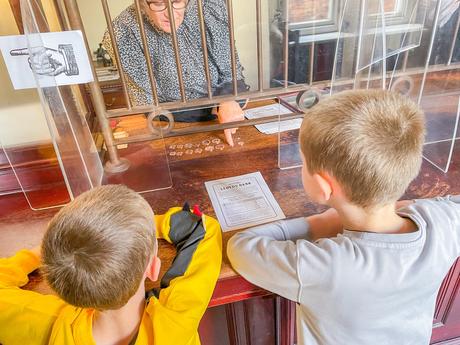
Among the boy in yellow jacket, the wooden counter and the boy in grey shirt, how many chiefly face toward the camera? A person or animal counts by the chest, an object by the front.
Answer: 1

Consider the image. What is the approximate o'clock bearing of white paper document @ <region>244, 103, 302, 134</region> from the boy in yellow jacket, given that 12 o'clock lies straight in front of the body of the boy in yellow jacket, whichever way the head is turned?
The white paper document is roughly at 2 o'clock from the boy in yellow jacket.

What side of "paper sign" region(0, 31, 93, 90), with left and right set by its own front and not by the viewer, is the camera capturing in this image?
front

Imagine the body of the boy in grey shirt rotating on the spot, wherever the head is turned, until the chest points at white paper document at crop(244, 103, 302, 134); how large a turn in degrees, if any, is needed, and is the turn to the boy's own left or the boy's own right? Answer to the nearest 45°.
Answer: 0° — they already face it

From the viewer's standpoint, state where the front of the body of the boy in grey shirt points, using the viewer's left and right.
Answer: facing away from the viewer and to the left of the viewer

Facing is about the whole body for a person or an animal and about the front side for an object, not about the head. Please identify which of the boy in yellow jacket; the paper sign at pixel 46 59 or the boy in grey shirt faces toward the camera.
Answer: the paper sign

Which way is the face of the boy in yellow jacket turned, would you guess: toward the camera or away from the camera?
away from the camera

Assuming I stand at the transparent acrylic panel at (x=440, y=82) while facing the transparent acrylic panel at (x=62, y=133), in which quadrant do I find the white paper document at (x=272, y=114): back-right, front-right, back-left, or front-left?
front-right

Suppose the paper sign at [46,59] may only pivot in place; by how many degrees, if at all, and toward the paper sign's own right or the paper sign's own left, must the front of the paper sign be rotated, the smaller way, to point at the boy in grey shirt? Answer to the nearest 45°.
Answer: approximately 45° to the paper sign's own left

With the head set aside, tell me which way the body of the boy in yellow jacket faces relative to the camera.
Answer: away from the camera

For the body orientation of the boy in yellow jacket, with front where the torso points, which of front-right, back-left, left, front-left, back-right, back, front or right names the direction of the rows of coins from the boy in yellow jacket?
front-right

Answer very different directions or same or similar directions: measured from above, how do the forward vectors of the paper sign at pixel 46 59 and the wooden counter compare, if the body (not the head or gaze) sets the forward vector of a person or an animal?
same or similar directions

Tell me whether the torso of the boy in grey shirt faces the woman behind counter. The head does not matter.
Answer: yes

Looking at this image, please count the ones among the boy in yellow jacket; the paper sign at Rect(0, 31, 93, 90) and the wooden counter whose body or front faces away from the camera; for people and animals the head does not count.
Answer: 1

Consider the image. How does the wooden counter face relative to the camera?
toward the camera
